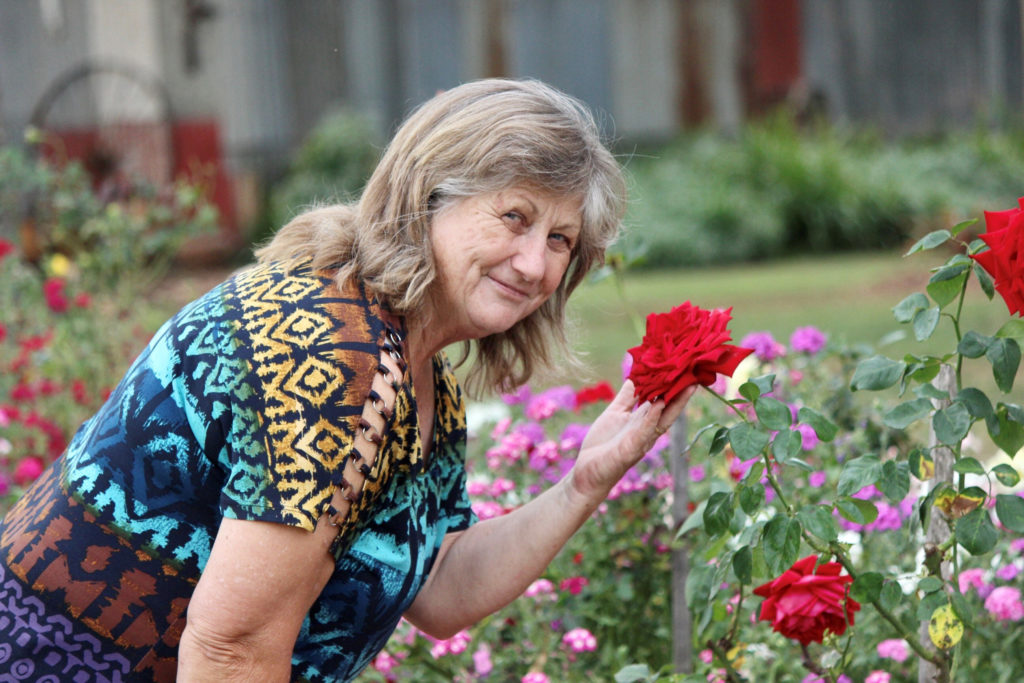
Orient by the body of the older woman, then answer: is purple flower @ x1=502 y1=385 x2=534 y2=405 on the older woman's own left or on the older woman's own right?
on the older woman's own left

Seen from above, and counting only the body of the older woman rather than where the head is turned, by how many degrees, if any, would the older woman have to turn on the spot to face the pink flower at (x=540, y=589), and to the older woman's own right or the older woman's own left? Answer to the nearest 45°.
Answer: approximately 90° to the older woman's own left

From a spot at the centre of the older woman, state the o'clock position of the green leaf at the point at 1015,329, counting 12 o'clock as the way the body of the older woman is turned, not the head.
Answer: The green leaf is roughly at 11 o'clock from the older woman.

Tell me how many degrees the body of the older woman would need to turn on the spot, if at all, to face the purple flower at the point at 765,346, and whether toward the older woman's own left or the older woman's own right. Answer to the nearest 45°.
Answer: approximately 90° to the older woman's own left

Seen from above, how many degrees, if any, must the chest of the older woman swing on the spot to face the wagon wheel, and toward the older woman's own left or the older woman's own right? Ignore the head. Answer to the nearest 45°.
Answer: approximately 135° to the older woman's own left

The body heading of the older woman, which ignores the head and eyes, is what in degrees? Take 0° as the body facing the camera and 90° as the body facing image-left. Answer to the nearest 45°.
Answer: approximately 315°

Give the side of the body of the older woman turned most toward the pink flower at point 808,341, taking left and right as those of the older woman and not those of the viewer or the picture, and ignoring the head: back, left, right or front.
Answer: left
